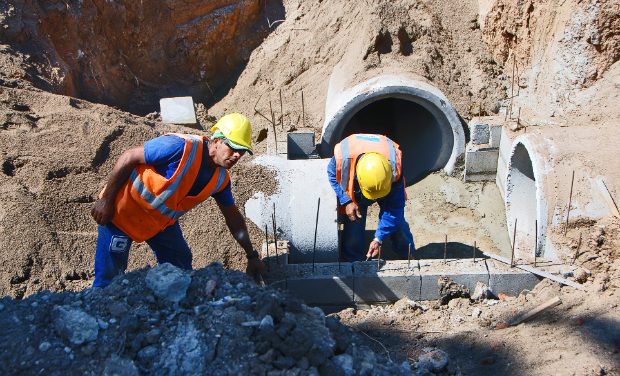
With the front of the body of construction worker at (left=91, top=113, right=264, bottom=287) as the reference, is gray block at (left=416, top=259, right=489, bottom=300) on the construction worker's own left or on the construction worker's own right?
on the construction worker's own left

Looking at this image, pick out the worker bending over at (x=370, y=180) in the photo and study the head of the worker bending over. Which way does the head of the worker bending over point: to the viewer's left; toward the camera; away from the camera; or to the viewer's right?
toward the camera

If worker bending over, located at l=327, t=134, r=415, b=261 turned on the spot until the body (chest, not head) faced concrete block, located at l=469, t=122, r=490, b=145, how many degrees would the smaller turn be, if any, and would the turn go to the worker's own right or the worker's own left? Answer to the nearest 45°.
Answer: approximately 135° to the worker's own left

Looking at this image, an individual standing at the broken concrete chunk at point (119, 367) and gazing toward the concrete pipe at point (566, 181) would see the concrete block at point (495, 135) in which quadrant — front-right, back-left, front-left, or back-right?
front-left

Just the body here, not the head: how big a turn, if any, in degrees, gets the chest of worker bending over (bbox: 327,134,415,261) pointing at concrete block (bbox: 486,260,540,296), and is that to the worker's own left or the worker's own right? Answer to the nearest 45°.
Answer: approximately 90° to the worker's own left

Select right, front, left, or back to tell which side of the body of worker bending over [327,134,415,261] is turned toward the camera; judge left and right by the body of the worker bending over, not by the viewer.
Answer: front

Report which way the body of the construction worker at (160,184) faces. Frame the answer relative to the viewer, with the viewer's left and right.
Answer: facing the viewer and to the right of the viewer

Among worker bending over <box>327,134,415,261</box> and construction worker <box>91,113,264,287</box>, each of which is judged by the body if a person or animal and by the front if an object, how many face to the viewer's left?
0

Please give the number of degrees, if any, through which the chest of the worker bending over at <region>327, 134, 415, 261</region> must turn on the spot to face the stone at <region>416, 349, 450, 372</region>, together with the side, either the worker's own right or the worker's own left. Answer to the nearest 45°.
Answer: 0° — they already face it

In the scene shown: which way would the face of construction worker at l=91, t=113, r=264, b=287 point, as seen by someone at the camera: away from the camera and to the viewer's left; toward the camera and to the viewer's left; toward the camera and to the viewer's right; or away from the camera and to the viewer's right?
toward the camera and to the viewer's right

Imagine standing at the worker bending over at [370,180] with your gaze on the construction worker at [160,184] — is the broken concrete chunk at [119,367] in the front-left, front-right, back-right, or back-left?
front-left

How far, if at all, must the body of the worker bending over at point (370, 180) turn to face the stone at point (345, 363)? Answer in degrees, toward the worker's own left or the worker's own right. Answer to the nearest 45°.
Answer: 0° — they already face it

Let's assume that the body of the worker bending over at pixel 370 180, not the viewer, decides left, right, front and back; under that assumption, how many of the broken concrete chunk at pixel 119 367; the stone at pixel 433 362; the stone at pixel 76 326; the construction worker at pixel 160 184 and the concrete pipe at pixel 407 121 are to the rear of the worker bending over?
1
